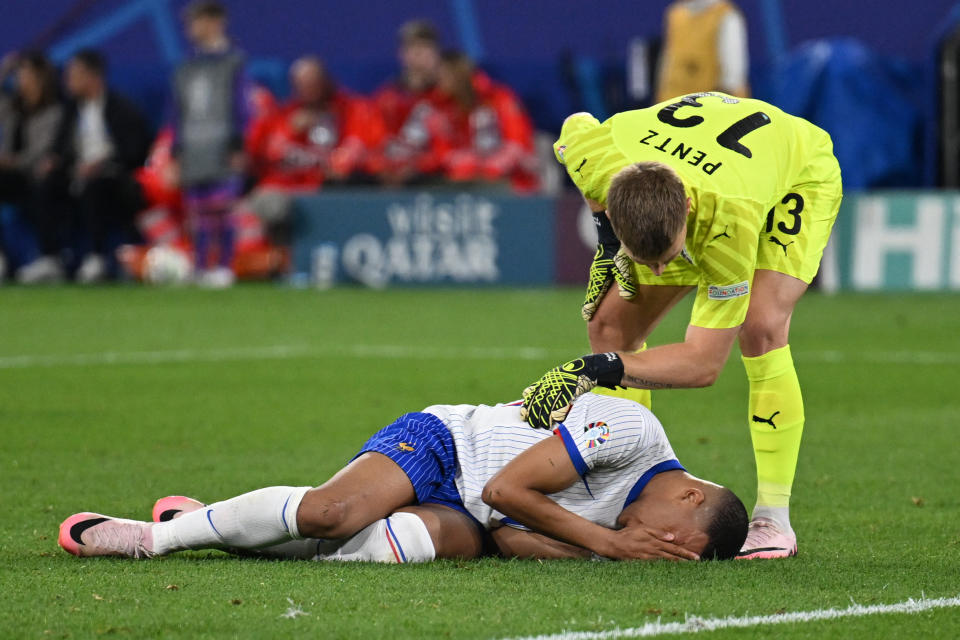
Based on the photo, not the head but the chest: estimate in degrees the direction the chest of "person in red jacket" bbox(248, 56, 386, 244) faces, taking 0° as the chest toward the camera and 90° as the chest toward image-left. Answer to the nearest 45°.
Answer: approximately 0°

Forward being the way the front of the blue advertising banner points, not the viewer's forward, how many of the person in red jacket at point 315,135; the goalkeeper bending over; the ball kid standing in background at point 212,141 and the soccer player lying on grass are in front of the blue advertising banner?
2

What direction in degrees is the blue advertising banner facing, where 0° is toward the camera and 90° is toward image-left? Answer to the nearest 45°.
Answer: approximately 0°

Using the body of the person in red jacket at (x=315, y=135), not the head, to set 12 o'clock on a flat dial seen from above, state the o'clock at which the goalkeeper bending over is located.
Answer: The goalkeeper bending over is roughly at 12 o'clock from the person in red jacket.

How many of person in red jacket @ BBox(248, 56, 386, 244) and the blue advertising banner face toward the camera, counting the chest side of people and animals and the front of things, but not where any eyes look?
2

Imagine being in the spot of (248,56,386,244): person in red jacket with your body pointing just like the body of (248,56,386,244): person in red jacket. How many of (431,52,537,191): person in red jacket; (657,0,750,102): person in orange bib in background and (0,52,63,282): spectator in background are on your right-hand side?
1

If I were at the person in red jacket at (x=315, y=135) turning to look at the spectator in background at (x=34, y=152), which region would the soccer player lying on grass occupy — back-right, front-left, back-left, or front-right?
back-left
